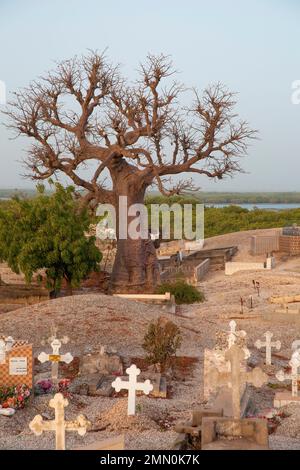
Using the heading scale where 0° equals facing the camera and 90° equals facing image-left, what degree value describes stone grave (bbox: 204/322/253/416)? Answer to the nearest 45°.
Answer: approximately 0°

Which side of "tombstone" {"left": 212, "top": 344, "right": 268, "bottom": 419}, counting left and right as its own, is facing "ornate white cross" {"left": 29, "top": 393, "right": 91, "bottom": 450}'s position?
right

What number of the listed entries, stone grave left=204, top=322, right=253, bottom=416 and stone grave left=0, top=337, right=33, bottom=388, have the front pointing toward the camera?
2

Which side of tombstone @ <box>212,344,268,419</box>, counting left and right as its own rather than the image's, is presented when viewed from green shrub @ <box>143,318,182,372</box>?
back

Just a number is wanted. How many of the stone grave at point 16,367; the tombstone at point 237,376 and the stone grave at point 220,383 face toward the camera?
3

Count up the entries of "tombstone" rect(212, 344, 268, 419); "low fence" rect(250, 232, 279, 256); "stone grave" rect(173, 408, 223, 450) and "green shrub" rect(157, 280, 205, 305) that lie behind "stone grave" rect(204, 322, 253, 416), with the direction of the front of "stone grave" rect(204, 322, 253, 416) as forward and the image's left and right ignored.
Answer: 2

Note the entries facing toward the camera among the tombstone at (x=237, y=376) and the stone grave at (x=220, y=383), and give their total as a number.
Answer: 2

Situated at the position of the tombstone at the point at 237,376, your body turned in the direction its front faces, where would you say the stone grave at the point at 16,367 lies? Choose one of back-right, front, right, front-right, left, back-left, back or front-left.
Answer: back-right

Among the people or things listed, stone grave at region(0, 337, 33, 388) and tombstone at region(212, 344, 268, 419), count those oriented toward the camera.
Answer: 2

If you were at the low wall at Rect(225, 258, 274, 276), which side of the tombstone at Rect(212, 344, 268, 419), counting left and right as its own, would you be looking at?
back

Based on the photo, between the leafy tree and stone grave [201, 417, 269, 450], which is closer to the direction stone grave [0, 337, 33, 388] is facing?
the stone grave

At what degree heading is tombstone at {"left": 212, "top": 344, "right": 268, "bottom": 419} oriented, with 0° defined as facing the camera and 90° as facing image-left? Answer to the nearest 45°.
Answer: approximately 0°
